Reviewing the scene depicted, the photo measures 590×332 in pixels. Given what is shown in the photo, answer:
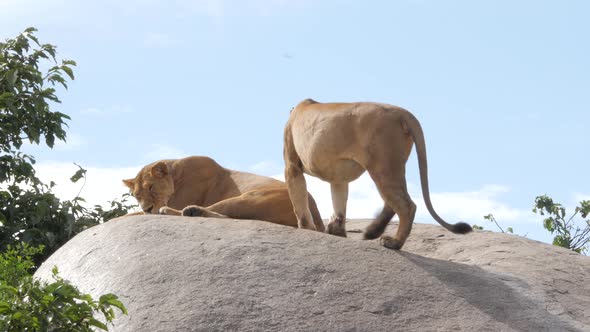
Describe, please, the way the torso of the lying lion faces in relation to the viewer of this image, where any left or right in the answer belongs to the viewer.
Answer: facing to the left of the viewer
